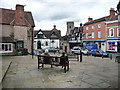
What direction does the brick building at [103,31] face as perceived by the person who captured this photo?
facing the viewer and to the left of the viewer

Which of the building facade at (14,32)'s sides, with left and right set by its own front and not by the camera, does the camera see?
front

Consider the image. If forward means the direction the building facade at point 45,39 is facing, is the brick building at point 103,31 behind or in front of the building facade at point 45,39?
in front

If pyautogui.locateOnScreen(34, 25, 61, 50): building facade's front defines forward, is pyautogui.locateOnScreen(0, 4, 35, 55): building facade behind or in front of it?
in front

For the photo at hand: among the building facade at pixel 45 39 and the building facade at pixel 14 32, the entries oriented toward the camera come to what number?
2

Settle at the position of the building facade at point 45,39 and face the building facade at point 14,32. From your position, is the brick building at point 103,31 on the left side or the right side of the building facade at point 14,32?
left

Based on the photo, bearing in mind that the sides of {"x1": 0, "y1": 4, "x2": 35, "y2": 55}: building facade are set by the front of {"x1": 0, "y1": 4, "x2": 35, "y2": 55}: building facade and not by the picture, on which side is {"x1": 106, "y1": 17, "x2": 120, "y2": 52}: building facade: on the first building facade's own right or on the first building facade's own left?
on the first building facade's own left
